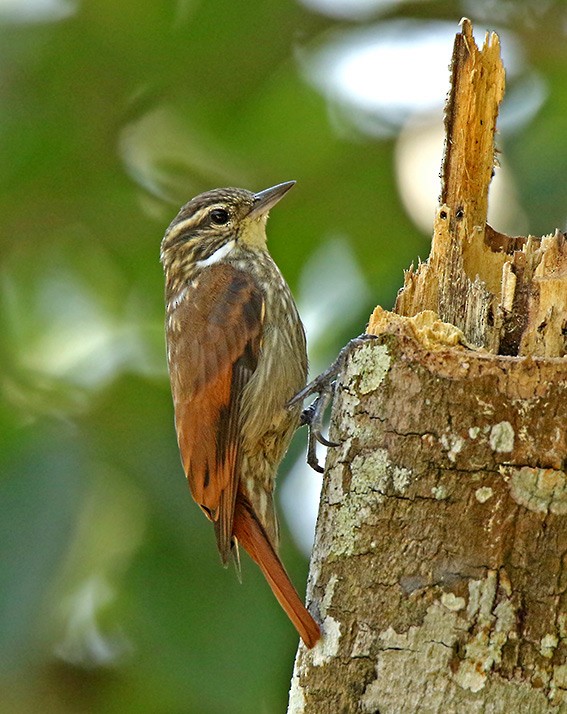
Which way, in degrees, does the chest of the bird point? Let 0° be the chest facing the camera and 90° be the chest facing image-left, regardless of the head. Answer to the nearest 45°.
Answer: approximately 270°
